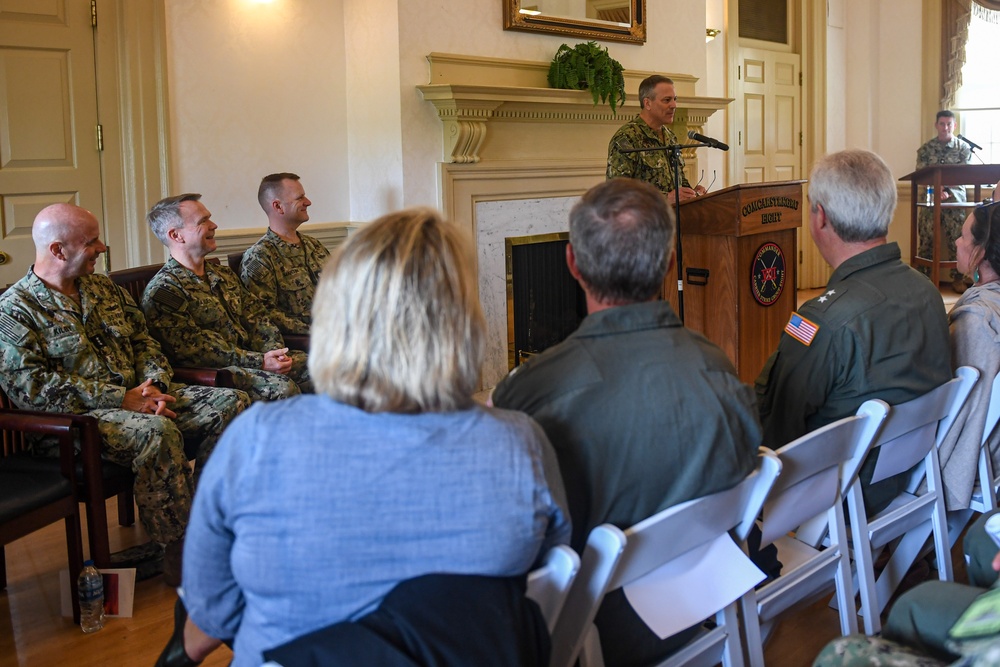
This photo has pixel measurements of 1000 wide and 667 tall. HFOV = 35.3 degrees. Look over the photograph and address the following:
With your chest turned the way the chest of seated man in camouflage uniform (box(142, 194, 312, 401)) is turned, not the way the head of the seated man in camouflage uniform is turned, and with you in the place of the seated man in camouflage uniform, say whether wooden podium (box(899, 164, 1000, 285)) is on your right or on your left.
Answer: on your left

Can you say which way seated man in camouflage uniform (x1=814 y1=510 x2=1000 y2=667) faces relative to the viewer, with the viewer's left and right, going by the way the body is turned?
facing to the left of the viewer

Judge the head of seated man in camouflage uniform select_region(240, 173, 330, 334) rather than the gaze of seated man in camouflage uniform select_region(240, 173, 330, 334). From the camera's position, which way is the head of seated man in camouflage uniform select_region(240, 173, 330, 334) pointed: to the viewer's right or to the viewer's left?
to the viewer's right

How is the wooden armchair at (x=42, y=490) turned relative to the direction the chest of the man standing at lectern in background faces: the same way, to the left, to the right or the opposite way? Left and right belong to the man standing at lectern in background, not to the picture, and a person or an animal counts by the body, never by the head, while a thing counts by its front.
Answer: to the left

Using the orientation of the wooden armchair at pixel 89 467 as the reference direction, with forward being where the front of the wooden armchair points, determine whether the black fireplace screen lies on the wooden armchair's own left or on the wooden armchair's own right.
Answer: on the wooden armchair's own left

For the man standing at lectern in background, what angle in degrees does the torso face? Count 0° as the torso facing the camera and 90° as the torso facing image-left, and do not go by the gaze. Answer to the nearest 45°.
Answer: approximately 0°

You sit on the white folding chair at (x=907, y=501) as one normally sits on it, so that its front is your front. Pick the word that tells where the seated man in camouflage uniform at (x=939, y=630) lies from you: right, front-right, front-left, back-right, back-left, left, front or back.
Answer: back-left

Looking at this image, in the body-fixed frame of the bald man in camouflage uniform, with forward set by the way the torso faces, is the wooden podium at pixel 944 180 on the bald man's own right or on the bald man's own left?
on the bald man's own left

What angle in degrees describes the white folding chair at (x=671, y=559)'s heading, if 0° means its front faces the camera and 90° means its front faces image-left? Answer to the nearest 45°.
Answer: approximately 135°

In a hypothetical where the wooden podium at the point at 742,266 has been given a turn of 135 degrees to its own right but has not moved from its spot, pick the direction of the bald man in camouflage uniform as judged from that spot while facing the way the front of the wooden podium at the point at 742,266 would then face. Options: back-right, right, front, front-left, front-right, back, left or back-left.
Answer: front-left
